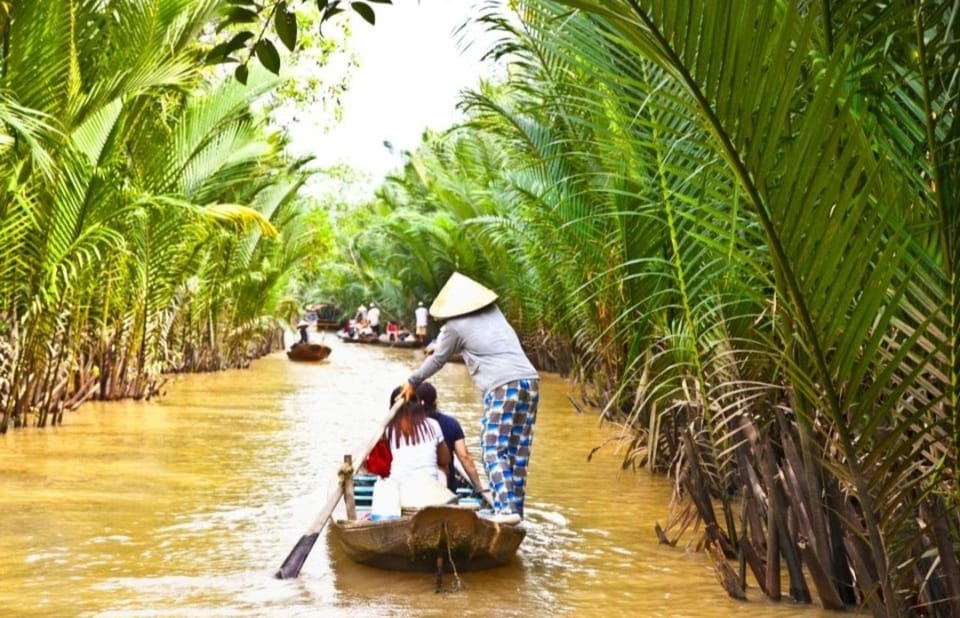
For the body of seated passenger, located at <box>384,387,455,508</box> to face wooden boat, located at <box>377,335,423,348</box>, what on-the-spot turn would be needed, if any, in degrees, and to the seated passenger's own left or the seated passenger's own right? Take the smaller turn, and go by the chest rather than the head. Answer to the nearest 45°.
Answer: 0° — they already face it

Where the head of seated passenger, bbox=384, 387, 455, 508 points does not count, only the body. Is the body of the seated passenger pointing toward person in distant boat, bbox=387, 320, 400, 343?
yes

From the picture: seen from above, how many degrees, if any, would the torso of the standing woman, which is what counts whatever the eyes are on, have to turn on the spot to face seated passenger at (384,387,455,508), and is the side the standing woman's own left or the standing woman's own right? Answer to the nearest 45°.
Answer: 0° — they already face them

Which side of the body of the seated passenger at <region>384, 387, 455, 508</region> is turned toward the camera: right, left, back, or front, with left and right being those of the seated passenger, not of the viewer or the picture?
back

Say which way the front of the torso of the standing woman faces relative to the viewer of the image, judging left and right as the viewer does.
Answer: facing away from the viewer and to the left of the viewer

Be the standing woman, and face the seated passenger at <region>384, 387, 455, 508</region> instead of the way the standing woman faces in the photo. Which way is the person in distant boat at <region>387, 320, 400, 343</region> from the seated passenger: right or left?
right
